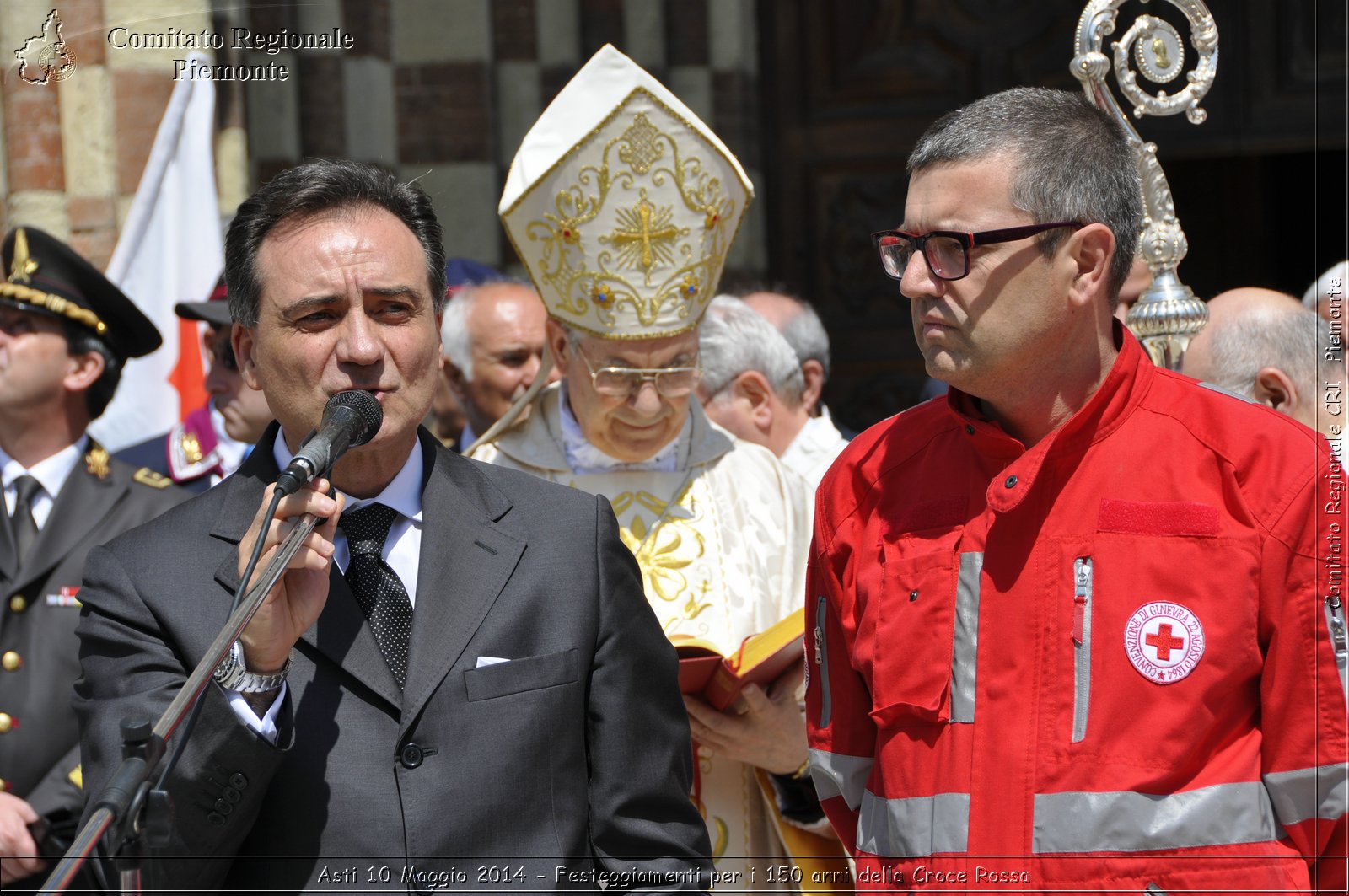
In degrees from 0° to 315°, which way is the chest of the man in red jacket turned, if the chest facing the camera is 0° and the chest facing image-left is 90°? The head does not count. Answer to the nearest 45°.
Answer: approximately 45°

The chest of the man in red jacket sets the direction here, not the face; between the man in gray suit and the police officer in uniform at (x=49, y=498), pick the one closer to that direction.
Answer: the man in gray suit

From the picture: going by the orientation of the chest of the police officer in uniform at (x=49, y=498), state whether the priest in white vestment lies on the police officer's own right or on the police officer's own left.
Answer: on the police officer's own left

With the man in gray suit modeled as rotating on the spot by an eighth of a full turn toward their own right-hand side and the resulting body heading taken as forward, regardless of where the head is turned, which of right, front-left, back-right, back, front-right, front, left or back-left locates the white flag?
back-right

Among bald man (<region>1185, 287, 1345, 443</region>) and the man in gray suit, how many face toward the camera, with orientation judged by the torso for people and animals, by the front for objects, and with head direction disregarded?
1

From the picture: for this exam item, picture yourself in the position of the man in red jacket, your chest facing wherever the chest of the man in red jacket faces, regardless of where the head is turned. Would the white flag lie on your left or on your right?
on your right

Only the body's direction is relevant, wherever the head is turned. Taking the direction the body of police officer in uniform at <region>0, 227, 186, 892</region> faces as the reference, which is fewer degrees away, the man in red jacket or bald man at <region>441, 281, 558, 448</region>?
the man in red jacket

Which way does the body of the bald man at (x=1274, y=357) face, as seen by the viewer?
to the viewer's left
